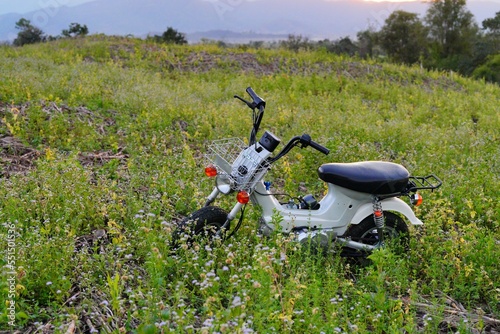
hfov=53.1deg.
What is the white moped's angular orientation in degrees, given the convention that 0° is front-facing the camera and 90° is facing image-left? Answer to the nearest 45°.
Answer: approximately 90°
